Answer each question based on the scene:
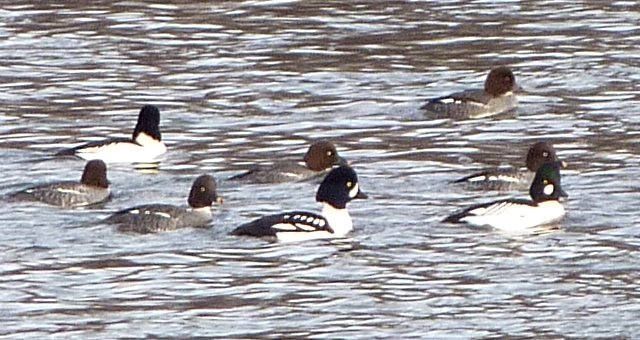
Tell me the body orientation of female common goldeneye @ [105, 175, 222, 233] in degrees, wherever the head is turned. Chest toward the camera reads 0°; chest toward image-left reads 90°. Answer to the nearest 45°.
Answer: approximately 270°

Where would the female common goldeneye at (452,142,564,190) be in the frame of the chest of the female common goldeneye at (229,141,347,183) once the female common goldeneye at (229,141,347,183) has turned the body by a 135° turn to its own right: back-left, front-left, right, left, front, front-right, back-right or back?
back-left

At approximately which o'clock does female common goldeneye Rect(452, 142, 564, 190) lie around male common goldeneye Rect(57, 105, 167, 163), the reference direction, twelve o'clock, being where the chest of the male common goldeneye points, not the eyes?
The female common goldeneye is roughly at 1 o'clock from the male common goldeneye.

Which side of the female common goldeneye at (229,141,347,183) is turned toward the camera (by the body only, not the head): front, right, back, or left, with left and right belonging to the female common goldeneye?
right

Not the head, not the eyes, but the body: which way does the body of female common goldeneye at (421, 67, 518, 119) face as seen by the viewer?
to the viewer's right

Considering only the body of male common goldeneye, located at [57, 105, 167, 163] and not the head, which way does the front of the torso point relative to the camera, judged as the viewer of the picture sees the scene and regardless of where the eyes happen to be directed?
to the viewer's right

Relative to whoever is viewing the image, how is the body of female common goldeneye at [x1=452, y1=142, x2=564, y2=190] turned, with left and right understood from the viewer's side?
facing to the right of the viewer

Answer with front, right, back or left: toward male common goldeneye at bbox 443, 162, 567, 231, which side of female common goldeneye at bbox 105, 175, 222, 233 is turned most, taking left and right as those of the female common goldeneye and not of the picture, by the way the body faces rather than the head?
front

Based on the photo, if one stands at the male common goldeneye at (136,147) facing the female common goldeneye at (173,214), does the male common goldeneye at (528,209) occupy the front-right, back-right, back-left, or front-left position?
front-left

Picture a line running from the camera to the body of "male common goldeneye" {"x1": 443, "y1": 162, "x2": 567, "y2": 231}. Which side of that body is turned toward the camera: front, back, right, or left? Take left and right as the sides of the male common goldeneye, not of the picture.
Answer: right

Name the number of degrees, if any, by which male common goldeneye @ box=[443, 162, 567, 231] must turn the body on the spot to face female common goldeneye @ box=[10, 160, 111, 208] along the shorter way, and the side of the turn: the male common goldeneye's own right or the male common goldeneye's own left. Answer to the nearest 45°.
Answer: approximately 180°

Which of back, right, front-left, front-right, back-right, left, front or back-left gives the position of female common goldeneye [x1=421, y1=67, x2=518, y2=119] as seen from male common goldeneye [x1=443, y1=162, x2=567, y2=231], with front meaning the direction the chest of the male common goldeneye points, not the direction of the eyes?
left
